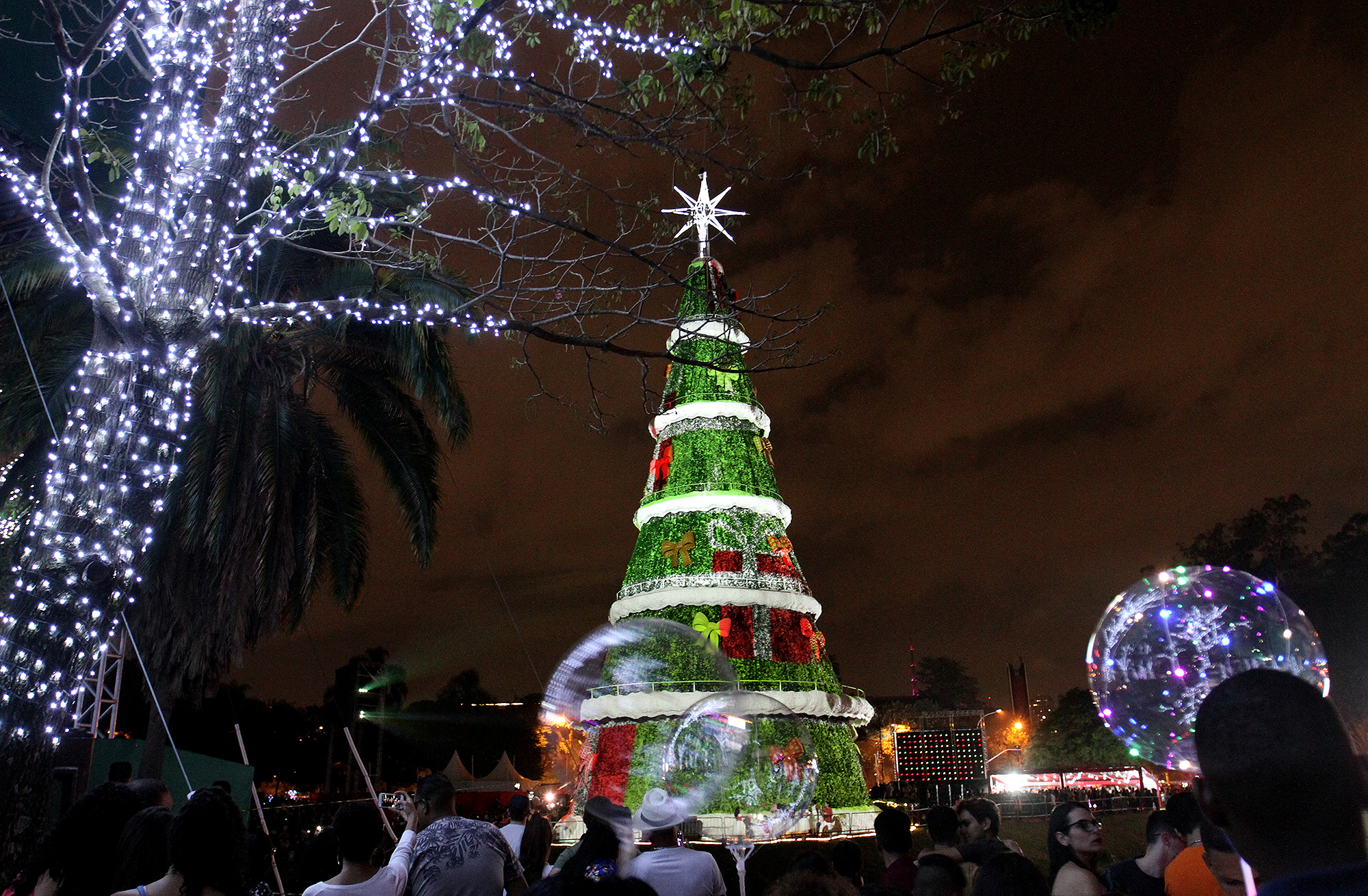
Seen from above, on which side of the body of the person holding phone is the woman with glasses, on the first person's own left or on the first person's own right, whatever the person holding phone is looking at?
on the first person's own right

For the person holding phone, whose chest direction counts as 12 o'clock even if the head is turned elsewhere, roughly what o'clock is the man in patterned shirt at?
The man in patterned shirt is roughly at 2 o'clock from the person holding phone.

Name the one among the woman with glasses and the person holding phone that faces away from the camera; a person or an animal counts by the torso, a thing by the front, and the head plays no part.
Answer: the person holding phone

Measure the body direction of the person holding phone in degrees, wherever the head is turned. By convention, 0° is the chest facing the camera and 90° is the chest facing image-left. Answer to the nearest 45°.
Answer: approximately 180°

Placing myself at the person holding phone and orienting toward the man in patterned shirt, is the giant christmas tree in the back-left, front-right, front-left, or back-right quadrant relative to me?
front-left

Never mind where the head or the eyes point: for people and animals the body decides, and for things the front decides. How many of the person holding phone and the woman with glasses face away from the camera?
1

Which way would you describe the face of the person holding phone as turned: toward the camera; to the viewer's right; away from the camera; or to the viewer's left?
away from the camera

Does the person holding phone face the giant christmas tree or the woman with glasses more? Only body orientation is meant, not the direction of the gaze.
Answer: the giant christmas tree

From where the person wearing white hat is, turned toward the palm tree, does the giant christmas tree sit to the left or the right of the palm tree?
right

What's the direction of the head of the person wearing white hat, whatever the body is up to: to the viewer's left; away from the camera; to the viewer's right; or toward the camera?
away from the camera
